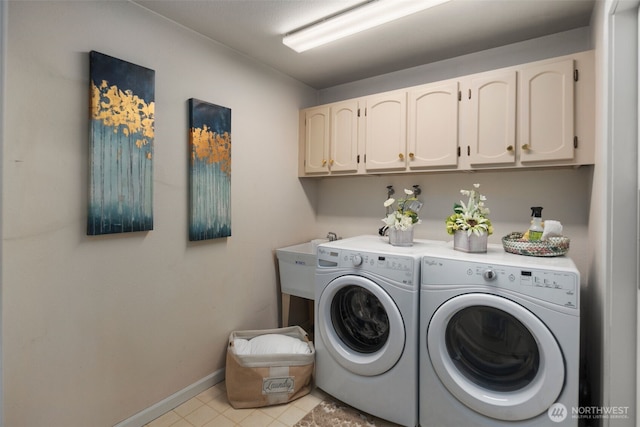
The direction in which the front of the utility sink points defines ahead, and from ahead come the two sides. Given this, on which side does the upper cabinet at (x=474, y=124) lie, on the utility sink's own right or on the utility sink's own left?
on the utility sink's own left

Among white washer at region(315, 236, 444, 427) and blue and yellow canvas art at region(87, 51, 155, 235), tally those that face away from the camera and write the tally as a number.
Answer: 0

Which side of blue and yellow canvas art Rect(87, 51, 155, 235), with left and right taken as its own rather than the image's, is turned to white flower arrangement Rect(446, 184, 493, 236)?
front

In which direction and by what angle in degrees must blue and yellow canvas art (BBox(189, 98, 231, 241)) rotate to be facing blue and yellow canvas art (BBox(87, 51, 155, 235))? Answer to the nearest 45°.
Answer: approximately 90° to its right

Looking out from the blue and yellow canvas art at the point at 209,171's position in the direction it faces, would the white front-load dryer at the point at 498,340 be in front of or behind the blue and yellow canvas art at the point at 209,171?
in front

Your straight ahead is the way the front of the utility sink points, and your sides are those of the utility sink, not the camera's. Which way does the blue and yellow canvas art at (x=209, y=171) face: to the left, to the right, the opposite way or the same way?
to the left

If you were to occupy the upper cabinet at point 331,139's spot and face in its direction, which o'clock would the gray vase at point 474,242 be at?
The gray vase is roughly at 9 o'clock from the upper cabinet.

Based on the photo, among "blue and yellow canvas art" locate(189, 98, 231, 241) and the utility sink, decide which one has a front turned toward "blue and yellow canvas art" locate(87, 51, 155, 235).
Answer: the utility sink

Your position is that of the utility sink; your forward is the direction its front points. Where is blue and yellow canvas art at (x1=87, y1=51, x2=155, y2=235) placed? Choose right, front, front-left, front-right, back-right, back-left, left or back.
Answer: front

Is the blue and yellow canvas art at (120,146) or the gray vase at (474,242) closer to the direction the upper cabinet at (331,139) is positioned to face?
the blue and yellow canvas art

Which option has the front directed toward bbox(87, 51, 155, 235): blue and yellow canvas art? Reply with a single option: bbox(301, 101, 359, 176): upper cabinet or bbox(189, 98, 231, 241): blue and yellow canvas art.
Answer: the upper cabinet

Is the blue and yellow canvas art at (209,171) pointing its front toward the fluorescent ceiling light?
yes

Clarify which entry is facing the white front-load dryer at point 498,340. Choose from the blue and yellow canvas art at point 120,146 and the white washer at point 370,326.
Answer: the blue and yellow canvas art

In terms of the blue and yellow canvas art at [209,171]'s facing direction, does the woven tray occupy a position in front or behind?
in front
